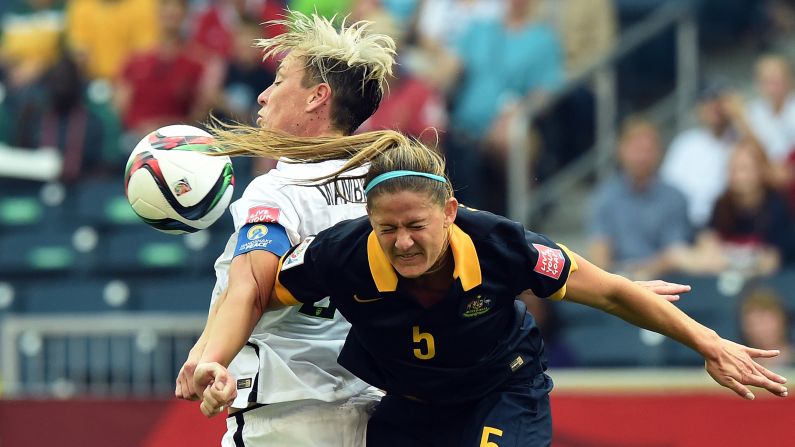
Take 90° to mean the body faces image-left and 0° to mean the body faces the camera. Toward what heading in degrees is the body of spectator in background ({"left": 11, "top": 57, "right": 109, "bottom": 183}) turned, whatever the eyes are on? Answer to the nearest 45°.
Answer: approximately 0°

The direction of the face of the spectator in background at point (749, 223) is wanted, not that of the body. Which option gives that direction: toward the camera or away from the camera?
toward the camera

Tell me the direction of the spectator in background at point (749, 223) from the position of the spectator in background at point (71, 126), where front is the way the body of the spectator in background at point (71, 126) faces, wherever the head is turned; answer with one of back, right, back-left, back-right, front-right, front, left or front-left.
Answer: front-left

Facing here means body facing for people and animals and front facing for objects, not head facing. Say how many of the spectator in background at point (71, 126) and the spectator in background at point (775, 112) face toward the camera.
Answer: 2

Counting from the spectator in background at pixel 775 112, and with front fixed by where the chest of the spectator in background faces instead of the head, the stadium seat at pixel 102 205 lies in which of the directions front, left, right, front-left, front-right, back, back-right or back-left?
right

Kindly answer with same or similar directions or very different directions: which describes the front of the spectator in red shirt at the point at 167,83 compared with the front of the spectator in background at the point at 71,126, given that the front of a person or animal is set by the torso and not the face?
same or similar directions

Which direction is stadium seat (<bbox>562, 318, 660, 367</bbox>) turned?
toward the camera

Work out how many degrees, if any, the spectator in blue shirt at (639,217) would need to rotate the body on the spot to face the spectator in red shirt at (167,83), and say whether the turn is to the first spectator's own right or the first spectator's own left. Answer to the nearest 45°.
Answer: approximately 90° to the first spectator's own right

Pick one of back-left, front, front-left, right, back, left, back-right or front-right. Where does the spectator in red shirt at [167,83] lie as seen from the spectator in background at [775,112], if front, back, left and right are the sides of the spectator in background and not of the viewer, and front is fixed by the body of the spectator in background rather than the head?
right

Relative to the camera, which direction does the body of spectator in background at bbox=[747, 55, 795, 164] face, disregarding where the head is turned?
toward the camera
